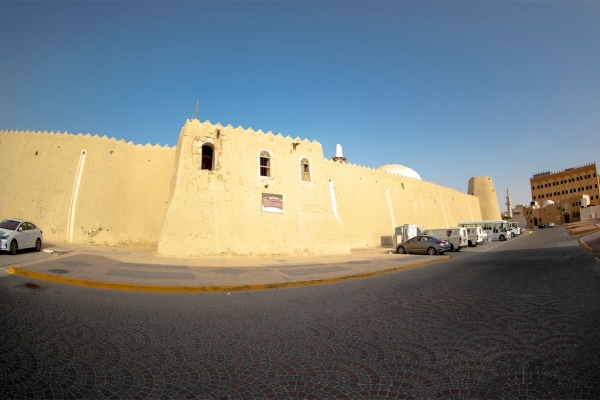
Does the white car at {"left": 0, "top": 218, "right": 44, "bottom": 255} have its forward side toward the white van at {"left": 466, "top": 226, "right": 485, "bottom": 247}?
no

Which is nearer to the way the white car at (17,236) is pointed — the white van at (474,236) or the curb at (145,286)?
the curb

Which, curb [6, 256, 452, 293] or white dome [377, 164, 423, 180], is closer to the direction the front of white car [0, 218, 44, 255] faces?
the curb

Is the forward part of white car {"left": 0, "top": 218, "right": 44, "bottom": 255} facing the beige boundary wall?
no

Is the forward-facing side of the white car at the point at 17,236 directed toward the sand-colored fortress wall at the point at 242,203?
no

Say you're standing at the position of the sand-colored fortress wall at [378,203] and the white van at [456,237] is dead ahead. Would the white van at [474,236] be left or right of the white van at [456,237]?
left

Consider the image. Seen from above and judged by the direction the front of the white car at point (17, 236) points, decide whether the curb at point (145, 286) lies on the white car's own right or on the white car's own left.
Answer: on the white car's own left

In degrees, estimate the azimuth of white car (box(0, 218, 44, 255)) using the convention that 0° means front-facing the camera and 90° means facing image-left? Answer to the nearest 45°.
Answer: approximately 45°

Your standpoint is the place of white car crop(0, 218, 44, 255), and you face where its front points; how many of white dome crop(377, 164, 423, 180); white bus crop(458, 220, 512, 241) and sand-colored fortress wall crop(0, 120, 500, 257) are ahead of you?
0

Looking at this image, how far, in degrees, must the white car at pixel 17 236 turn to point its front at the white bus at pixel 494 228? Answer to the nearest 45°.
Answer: approximately 135° to its left

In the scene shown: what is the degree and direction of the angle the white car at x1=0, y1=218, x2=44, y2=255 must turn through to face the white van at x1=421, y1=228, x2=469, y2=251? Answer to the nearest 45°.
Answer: approximately 135° to its left

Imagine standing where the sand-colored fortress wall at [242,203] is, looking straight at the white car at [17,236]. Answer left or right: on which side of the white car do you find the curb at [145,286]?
left
